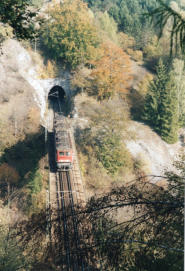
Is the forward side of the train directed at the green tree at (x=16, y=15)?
no

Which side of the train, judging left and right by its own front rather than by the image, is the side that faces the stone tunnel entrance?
back

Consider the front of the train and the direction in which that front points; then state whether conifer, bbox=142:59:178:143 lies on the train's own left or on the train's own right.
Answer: on the train's own left

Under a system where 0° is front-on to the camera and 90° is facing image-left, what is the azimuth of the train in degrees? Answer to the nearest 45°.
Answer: approximately 0°
